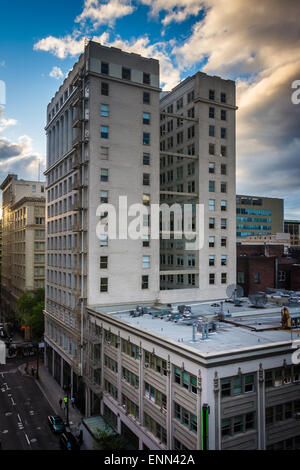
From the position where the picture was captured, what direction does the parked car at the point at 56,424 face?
facing away from the viewer and to the left of the viewer

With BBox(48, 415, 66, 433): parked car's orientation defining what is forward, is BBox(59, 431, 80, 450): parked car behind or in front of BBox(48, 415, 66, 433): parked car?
behind

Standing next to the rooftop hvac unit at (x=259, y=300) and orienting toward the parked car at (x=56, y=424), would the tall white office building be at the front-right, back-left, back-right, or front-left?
front-right

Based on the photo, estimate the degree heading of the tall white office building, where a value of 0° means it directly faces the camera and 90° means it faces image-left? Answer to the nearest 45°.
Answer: approximately 90°
